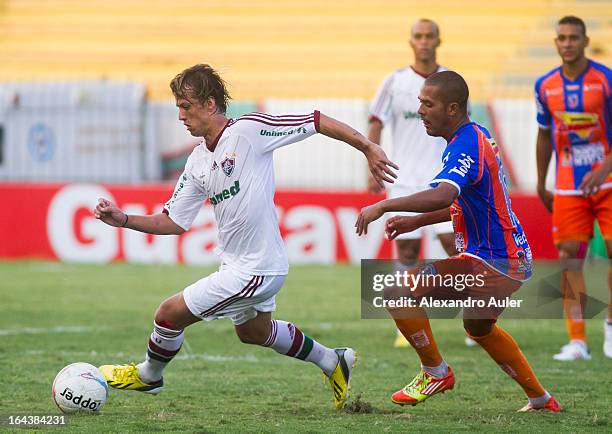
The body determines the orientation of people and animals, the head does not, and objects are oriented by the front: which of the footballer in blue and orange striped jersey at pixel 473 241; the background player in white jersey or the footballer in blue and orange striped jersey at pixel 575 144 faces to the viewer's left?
the footballer in blue and orange striped jersey at pixel 473 241

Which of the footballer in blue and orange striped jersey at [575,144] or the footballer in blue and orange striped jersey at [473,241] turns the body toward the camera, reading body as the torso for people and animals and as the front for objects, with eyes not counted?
the footballer in blue and orange striped jersey at [575,144]

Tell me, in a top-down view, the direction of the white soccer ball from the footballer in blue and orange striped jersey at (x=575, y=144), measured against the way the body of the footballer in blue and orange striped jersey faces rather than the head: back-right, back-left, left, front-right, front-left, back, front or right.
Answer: front-right

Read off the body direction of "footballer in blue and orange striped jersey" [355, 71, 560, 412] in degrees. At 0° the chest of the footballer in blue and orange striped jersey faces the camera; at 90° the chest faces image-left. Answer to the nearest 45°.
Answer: approximately 90°

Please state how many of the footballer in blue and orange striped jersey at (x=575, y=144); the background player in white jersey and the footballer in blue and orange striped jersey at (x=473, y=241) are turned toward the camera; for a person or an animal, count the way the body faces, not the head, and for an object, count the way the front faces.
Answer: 2

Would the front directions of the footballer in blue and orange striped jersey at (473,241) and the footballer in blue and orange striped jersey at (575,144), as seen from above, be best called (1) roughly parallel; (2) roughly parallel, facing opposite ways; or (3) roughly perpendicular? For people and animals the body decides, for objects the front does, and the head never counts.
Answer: roughly perpendicular

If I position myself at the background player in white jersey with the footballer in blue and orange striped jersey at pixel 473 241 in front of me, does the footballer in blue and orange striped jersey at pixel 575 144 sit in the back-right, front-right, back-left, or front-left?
front-left

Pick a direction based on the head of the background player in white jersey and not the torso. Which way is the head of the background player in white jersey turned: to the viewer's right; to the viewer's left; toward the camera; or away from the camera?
toward the camera

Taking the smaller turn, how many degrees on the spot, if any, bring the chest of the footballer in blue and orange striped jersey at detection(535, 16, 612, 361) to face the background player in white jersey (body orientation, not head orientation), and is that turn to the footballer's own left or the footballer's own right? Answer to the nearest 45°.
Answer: approximately 90° to the footballer's own right

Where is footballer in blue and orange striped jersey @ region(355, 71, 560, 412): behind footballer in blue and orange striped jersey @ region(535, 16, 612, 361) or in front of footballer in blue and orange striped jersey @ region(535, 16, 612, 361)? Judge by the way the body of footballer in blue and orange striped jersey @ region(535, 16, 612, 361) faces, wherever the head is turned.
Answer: in front

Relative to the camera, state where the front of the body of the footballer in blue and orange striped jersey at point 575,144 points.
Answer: toward the camera

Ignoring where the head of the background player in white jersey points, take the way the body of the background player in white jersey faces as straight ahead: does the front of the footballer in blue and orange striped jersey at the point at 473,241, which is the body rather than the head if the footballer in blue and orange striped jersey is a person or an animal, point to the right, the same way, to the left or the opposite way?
to the right

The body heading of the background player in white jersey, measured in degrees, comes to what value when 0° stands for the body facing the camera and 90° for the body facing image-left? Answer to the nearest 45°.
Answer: approximately 0°

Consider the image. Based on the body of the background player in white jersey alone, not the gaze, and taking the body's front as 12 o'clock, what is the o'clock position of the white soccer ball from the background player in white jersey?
The white soccer ball is roughly at 1 o'clock from the background player in white jersey.

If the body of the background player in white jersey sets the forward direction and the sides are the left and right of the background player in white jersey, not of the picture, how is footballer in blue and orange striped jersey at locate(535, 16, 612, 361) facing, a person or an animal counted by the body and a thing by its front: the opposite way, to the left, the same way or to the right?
the same way

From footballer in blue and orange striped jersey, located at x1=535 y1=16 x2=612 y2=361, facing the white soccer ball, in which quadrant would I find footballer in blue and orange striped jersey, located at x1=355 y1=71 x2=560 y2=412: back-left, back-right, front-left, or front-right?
front-left

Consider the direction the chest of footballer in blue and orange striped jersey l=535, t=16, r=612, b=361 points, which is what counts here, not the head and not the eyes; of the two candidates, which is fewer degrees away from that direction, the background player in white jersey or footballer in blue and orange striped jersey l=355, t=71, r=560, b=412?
the footballer in blue and orange striped jersey

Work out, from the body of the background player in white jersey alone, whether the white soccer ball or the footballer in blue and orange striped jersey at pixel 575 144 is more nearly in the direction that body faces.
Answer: the white soccer ball
